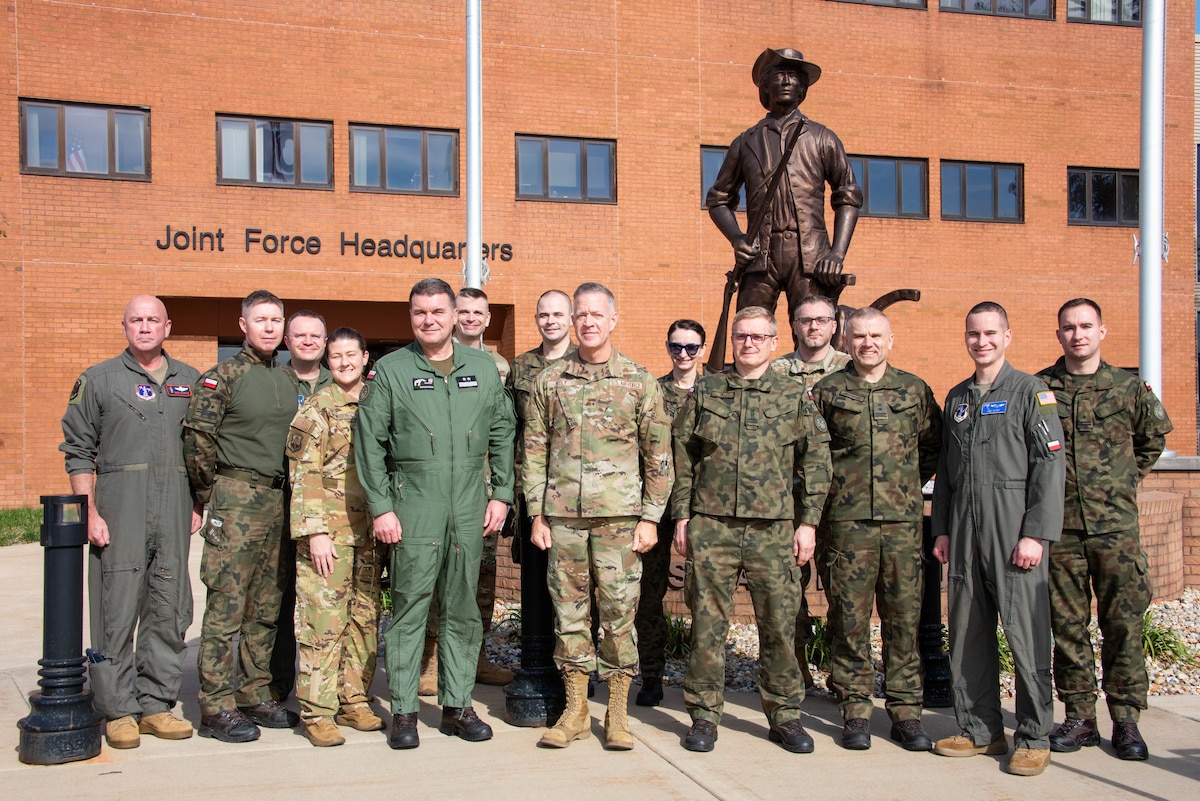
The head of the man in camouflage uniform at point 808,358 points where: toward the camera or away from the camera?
toward the camera

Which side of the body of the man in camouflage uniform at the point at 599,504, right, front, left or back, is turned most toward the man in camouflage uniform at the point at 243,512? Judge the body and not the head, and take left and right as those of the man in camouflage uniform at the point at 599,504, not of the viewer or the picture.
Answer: right

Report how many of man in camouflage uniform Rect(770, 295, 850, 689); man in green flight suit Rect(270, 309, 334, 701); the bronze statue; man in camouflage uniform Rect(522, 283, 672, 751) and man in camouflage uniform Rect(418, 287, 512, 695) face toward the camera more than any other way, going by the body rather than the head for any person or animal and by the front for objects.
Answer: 5

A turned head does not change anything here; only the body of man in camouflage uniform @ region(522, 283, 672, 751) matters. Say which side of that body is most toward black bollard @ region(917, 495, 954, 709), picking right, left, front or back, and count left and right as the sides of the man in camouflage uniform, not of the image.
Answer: left

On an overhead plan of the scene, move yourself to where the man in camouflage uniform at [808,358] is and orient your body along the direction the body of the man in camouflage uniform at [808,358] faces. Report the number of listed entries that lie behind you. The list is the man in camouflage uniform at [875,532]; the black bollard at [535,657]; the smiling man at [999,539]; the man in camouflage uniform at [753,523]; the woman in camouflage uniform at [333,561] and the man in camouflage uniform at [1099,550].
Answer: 0

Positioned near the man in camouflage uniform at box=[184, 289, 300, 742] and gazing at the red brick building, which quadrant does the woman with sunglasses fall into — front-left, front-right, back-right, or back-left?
front-right

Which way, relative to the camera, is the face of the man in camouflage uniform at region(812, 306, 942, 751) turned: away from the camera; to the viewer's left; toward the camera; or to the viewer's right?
toward the camera

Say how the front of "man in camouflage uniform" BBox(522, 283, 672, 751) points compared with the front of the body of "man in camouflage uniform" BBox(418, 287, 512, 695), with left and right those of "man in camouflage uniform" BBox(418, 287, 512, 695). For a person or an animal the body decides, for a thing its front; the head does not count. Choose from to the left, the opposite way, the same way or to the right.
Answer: the same way

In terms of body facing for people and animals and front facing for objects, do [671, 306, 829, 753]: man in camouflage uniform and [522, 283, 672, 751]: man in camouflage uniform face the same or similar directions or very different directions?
same or similar directions

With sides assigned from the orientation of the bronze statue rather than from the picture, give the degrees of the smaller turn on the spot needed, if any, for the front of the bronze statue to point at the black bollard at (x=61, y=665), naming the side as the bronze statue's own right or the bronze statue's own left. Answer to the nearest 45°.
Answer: approximately 45° to the bronze statue's own right

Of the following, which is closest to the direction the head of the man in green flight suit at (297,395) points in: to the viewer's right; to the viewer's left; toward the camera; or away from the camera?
toward the camera

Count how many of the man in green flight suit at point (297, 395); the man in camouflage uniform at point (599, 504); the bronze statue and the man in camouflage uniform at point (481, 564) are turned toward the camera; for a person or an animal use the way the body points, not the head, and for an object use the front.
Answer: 4

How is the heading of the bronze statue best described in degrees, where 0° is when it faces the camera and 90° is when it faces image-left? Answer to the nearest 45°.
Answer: approximately 0°

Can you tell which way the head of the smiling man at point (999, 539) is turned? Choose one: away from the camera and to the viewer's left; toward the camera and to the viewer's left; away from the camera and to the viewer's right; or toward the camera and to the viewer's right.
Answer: toward the camera and to the viewer's left

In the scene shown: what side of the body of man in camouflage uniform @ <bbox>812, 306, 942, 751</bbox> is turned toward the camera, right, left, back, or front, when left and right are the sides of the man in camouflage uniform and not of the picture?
front

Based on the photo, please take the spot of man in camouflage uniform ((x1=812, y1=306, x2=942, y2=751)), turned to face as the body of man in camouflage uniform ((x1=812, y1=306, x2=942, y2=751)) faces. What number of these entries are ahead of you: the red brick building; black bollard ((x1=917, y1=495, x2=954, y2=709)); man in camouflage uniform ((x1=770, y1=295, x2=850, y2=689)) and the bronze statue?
0

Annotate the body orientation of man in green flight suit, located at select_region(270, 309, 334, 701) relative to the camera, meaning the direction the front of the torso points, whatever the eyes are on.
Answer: toward the camera

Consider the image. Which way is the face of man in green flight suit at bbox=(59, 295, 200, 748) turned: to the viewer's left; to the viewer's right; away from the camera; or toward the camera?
toward the camera
